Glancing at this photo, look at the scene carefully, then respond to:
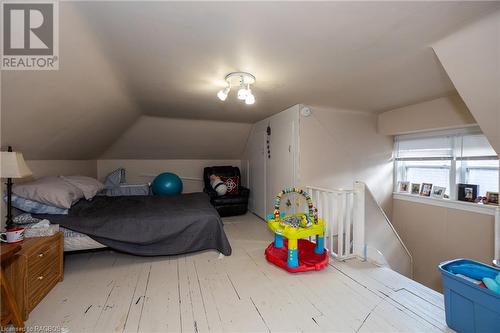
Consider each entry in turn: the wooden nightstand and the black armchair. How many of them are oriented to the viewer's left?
0

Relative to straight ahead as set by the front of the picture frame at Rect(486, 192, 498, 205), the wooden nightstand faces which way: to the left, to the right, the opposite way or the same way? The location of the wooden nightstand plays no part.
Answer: the opposite way

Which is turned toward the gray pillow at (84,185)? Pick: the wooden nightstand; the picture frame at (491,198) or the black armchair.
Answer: the picture frame

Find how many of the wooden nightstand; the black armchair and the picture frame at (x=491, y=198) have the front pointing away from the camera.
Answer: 0

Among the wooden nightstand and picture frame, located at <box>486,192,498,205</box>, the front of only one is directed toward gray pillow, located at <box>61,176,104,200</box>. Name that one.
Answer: the picture frame

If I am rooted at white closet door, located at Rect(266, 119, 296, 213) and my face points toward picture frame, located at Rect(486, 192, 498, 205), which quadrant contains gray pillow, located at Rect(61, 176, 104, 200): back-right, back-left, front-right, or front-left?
back-right

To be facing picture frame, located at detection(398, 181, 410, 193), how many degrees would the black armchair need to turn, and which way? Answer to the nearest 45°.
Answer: approximately 45° to its left

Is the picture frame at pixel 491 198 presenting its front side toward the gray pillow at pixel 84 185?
yes

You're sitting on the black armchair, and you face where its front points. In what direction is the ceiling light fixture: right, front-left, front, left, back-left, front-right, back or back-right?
front-right

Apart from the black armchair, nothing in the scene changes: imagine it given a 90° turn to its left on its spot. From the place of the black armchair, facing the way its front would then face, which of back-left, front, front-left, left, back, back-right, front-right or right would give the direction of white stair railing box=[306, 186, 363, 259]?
right

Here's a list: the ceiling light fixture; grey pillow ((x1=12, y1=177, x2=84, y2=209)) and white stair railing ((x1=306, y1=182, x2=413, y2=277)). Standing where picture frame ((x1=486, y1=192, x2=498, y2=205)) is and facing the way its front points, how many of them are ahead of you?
3

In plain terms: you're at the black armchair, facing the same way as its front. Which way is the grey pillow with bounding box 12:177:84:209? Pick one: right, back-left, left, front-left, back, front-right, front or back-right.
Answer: right

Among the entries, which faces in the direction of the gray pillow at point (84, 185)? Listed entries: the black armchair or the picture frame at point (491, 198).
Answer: the picture frame

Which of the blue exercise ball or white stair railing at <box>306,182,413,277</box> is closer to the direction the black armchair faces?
the white stair railing

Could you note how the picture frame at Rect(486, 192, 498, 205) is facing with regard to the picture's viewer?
facing the viewer and to the left of the viewer

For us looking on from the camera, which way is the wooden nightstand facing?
facing the viewer and to the right of the viewer

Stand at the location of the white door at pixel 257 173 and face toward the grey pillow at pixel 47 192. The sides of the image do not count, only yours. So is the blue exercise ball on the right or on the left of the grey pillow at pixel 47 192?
right

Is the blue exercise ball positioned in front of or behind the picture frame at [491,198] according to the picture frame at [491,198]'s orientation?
in front

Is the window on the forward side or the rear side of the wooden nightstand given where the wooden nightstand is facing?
on the forward side
